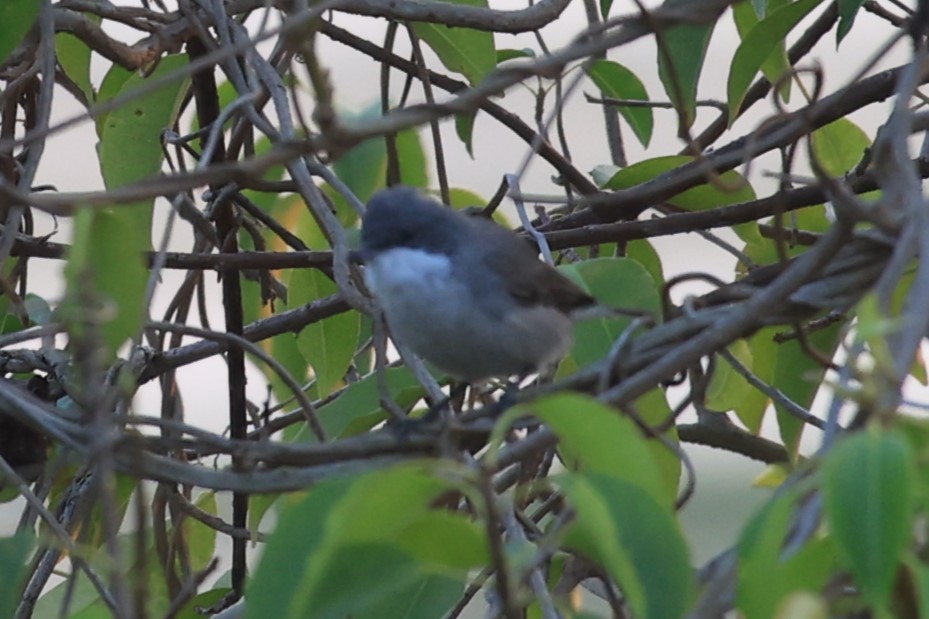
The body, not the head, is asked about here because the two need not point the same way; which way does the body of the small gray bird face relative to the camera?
to the viewer's left
